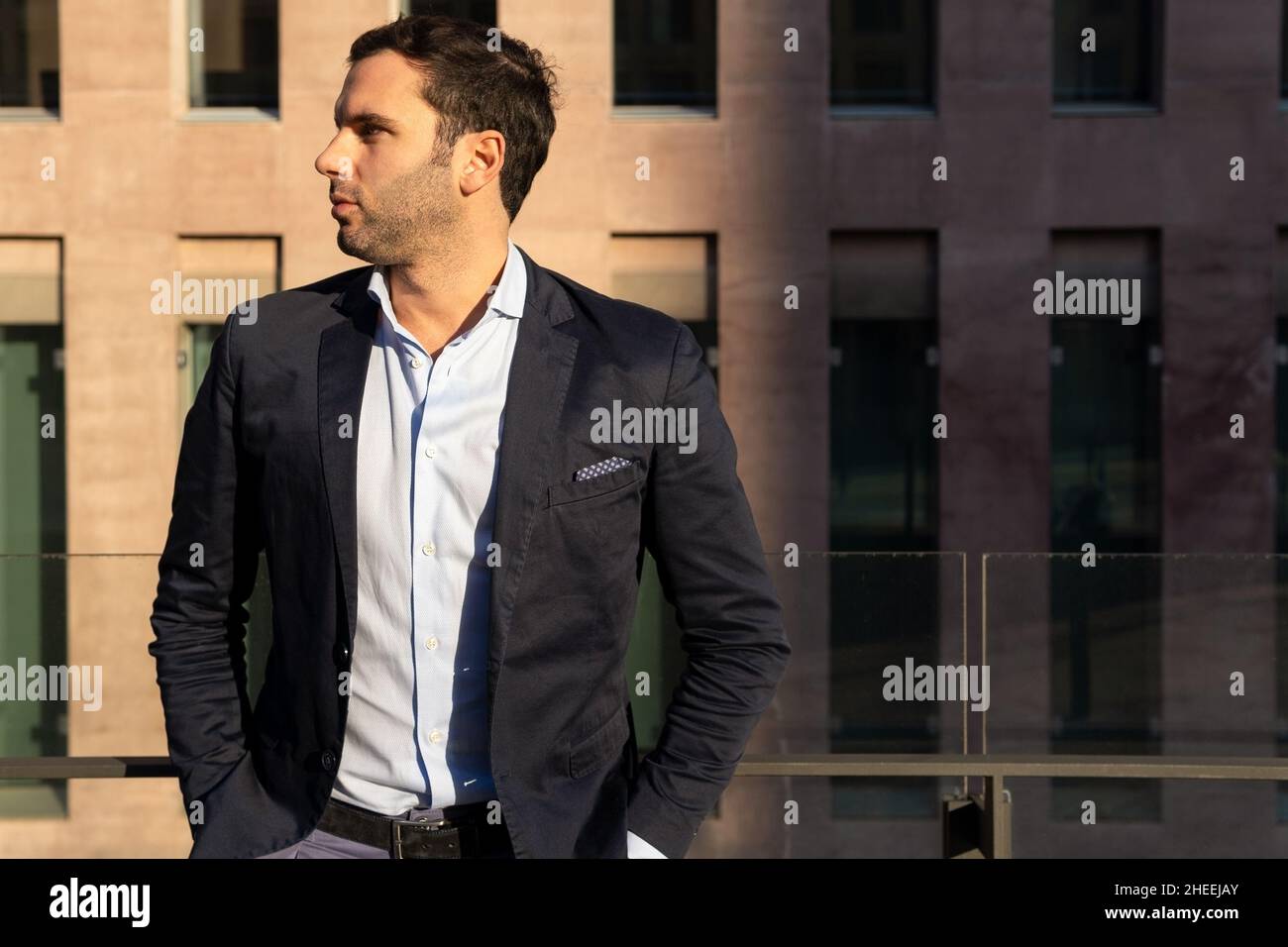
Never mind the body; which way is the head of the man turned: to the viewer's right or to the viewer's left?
to the viewer's left

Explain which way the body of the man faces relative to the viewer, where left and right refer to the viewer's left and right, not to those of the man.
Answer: facing the viewer
